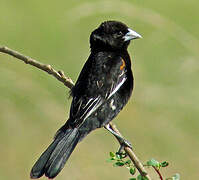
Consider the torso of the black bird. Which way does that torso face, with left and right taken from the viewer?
facing away from the viewer and to the right of the viewer
